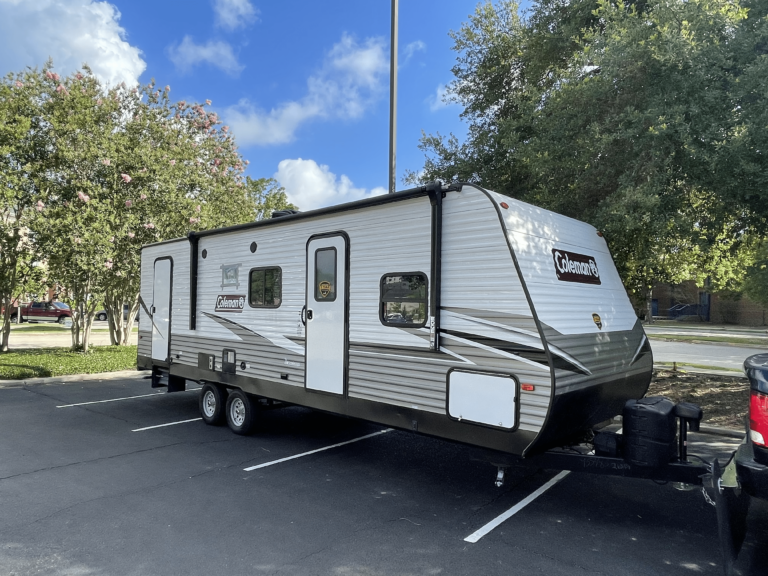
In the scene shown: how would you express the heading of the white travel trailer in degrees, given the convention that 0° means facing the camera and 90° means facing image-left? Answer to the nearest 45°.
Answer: approximately 315°

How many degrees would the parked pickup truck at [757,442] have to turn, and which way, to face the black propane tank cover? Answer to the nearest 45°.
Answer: approximately 135° to its left

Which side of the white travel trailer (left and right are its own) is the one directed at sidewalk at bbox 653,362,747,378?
left

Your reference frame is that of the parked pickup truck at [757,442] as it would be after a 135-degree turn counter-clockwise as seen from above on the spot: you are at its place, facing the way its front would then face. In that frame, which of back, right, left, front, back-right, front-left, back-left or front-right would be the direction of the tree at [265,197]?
front

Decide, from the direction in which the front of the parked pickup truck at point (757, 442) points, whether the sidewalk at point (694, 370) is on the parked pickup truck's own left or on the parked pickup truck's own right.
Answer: on the parked pickup truck's own left

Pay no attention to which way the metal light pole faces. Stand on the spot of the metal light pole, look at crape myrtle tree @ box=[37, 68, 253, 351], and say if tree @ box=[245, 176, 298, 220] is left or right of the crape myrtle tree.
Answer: right

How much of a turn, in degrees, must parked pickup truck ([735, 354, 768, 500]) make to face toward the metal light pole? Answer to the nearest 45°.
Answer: approximately 135° to its left

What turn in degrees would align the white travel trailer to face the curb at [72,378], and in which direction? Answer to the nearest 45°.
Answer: approximately 180°

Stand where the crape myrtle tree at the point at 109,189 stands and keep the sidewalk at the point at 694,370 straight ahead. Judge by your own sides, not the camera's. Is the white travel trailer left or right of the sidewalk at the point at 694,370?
right

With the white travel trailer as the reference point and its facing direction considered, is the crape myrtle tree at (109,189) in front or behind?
behind

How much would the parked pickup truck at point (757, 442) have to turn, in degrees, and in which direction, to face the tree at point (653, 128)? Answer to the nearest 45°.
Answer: approximately 90° to its left

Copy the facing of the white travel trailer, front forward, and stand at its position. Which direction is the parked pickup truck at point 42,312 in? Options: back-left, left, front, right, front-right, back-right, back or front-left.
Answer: back

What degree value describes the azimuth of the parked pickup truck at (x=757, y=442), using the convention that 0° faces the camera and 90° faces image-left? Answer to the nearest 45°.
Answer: approximately 270°

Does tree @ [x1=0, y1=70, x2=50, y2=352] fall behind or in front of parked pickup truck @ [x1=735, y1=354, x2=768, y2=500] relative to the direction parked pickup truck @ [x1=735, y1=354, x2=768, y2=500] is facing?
behind
